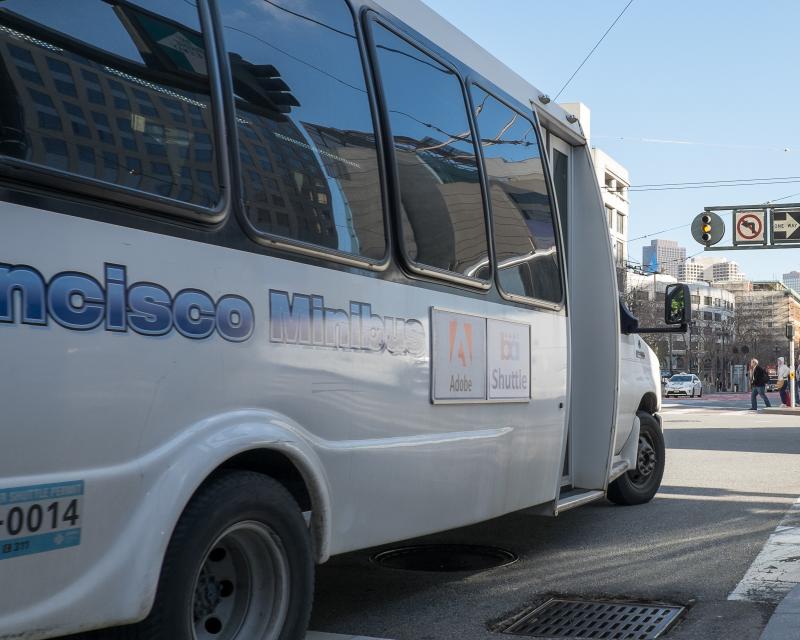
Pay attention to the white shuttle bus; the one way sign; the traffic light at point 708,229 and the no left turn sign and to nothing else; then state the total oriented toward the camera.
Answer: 3

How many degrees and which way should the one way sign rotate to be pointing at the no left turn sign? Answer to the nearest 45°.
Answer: approximately 90° to its right

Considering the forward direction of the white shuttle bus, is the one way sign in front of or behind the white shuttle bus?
in front

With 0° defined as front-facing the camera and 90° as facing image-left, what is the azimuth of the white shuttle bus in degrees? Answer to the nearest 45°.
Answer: approximately 225°

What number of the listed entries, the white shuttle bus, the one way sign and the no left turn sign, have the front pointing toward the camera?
2

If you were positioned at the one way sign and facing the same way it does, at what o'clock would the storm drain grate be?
The storm drain grate is roughly at 12 o'clock from the one way sign.

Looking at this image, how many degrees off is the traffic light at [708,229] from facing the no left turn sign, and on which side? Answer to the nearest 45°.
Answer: approximately 135° to its left

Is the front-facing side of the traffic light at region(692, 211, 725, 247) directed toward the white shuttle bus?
yes

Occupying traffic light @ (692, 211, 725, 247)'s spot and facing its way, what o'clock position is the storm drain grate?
The storm drain grate is roughly at 12 o'clock from the traffic light.
